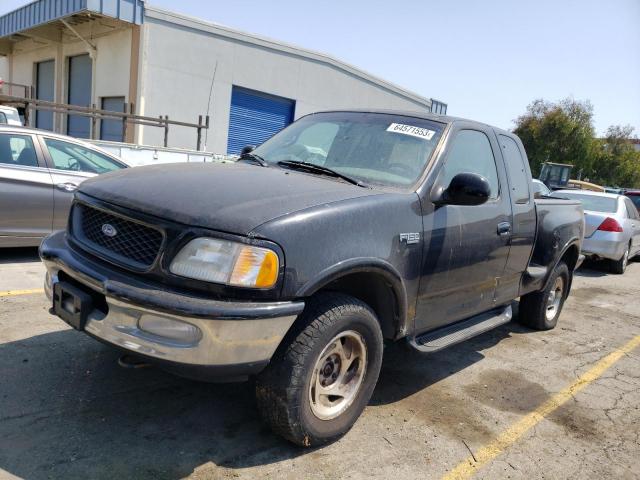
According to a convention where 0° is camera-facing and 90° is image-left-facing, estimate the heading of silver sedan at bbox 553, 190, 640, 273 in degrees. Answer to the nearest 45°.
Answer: approximately 225°

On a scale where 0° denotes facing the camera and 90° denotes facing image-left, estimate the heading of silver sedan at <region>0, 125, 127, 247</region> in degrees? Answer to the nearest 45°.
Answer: approximately 270°

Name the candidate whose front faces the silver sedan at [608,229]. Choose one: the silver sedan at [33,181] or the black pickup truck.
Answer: the silver sedan at [33,181]

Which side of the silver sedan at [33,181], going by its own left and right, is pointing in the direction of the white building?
left

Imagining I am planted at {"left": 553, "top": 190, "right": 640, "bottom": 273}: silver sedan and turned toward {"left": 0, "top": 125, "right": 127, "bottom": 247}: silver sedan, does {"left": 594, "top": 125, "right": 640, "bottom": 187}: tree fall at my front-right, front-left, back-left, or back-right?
back-right

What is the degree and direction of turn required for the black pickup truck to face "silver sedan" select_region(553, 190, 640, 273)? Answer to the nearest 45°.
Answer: approximately 180°

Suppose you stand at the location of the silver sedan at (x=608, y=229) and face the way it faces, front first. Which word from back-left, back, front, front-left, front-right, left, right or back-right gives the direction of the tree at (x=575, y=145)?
front-left

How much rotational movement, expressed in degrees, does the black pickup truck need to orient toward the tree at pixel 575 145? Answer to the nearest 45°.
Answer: approximately 180°

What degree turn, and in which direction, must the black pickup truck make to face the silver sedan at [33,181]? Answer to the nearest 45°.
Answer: approximately 90° to its right

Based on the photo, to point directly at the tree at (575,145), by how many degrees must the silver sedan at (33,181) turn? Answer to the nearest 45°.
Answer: approximately 45° to its left

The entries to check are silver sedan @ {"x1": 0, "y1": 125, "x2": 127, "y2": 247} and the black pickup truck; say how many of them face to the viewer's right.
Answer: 1

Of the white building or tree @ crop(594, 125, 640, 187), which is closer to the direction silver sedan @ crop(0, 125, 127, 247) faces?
the tree
